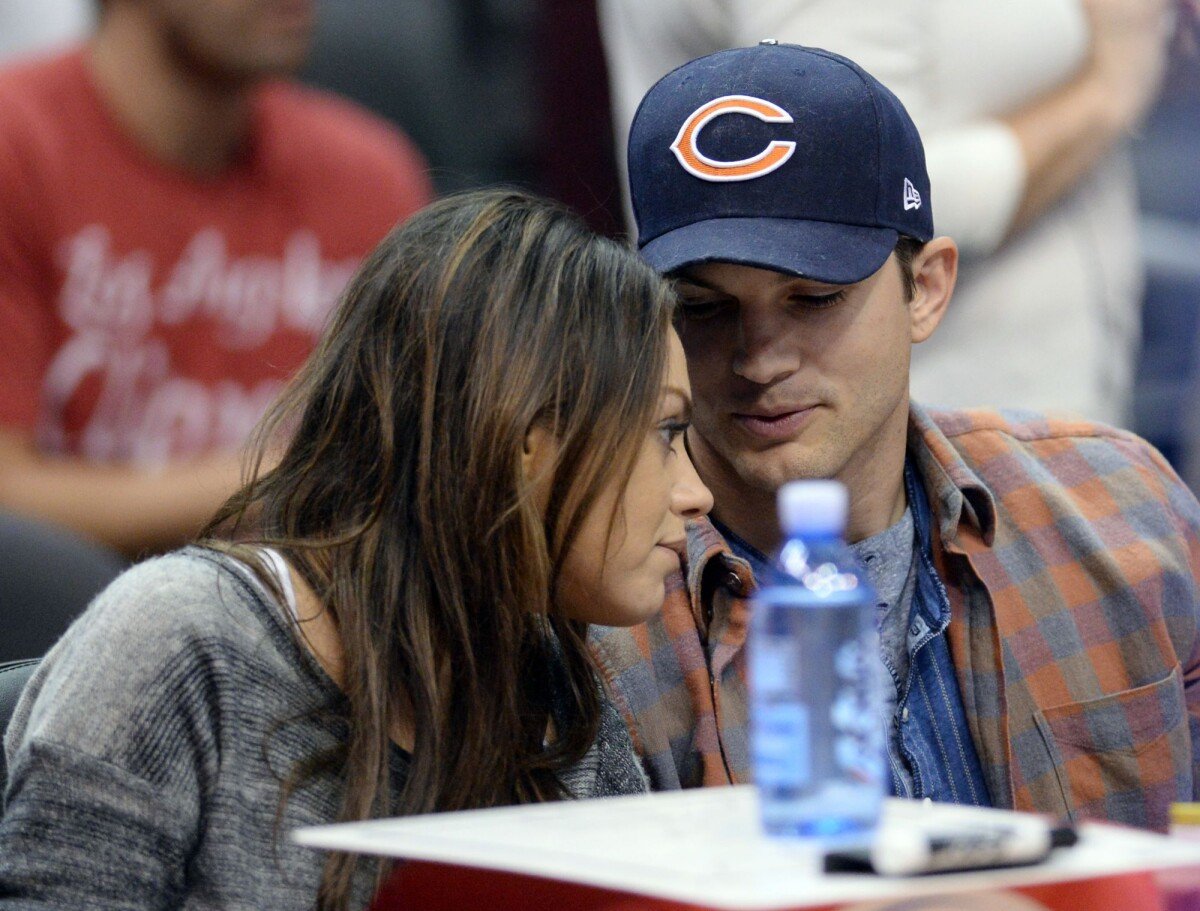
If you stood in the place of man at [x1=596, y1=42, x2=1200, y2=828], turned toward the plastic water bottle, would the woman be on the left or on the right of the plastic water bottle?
right

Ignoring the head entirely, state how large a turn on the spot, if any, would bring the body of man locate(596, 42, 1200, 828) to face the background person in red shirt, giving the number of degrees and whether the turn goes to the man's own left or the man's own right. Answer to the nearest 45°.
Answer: approximately 90° to the man's own right

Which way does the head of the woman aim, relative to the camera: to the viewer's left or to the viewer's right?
to the viewer's right

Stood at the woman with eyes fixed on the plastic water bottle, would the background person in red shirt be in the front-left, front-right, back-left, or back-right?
back-left

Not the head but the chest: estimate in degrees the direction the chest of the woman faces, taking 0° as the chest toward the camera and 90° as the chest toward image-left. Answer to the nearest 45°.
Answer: approximately 315°

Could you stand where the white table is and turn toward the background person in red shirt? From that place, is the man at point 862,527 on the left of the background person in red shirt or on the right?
right

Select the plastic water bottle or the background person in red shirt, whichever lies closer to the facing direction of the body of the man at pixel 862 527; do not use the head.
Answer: the plastic water bottle

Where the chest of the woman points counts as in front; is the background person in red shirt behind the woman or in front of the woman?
behind

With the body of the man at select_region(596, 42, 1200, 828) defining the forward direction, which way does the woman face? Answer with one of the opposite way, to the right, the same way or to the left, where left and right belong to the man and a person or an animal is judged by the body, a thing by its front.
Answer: to the left

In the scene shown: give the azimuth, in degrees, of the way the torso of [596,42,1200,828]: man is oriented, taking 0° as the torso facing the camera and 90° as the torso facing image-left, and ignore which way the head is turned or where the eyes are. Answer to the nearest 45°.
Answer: approximately 45°

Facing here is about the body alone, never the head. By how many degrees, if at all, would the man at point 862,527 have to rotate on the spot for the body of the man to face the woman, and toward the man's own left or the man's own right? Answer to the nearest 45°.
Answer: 0° — they already face them
